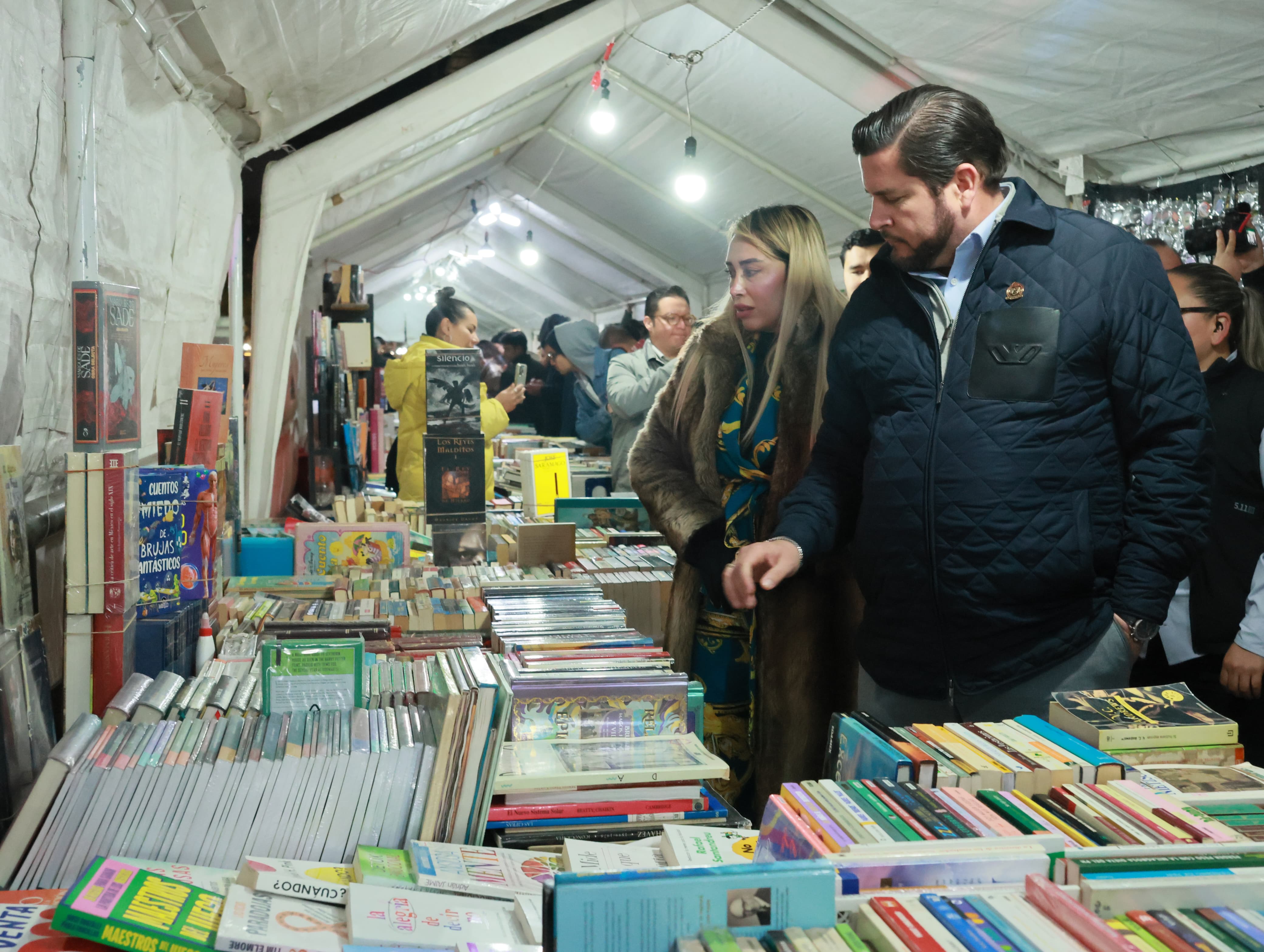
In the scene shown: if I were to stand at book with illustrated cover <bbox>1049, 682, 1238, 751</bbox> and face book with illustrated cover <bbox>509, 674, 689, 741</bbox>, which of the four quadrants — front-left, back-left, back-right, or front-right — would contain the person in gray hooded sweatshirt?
front-right

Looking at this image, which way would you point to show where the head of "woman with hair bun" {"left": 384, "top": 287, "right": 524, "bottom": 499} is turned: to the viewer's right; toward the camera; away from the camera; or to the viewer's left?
to the viewer's right

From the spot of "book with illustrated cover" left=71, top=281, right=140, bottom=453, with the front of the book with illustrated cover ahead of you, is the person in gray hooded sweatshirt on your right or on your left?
on your left

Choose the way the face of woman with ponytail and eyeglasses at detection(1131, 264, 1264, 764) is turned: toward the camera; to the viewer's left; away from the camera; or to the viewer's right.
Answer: to the viewer's left

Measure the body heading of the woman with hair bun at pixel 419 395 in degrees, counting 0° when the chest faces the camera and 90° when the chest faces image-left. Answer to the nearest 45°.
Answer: approximately 270°

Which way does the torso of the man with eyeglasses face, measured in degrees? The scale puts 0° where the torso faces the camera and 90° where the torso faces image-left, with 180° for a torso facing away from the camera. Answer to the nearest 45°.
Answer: approximately 315°

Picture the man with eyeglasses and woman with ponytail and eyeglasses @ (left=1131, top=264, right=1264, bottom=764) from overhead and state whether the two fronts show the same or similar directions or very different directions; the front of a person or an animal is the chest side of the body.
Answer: very different directions

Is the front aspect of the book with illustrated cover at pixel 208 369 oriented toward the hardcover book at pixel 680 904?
yes

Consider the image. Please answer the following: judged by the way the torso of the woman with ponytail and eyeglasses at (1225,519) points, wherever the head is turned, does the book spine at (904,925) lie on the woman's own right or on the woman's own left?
on the woman's own left

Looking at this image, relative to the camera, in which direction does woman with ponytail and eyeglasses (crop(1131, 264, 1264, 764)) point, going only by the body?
to the viewer's left

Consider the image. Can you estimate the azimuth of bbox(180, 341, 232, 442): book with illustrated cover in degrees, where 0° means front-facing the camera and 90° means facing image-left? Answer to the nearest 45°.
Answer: approximately 0°

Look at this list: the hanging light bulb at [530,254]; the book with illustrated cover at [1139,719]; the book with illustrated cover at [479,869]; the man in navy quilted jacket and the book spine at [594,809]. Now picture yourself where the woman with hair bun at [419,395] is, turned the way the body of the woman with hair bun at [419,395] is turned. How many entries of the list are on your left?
1

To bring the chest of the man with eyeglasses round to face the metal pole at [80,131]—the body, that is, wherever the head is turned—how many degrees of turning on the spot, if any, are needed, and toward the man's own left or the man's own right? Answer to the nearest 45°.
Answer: approximately 90° to the man's own right

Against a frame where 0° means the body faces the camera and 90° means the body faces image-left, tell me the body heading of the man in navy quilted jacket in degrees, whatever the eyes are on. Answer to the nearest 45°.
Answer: approximately 45°

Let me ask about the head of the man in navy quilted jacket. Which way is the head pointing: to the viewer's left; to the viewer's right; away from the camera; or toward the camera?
to the viewer's left
